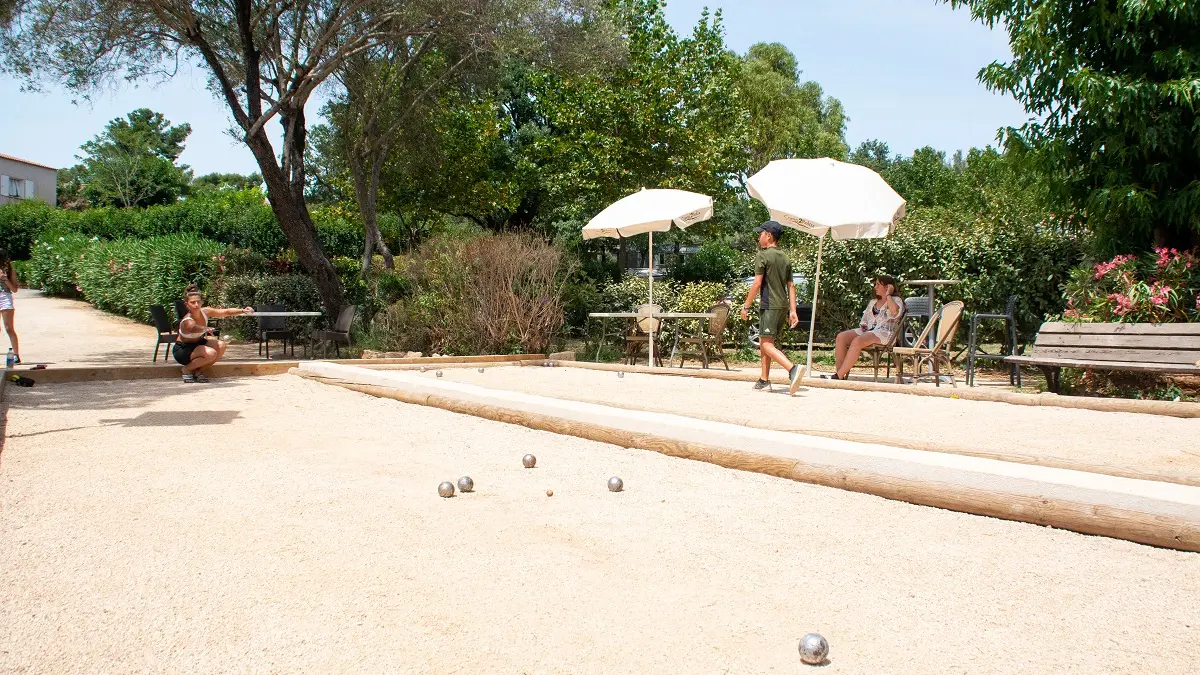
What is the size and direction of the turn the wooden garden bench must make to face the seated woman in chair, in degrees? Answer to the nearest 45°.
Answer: approximately 45° to its right

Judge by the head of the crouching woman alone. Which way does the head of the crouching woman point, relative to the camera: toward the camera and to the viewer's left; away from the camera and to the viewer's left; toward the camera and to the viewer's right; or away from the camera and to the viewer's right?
toward the camera and to the viewer's right

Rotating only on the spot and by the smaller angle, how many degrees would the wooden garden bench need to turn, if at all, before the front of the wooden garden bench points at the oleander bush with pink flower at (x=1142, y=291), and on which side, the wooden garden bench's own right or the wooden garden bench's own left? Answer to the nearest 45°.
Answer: approximately 135° to the wooden garden bench's own right

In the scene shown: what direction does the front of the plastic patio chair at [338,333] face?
to the viewer's left

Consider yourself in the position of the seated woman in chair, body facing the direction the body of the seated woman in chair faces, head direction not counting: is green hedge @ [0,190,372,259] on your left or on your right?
on your right

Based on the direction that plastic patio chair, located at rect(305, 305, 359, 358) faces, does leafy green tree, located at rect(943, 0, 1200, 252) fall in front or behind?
behind

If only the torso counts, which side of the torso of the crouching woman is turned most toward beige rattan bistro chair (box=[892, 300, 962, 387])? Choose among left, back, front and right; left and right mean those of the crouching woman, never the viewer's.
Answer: front

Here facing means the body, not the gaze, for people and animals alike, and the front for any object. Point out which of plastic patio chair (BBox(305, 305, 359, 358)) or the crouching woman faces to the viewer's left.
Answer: the plastic patio chair

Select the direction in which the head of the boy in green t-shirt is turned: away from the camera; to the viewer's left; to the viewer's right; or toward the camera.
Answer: to the viewer's left

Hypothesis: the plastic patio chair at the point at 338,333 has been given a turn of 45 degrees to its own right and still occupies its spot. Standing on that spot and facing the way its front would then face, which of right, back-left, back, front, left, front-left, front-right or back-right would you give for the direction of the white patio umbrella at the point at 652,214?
back
